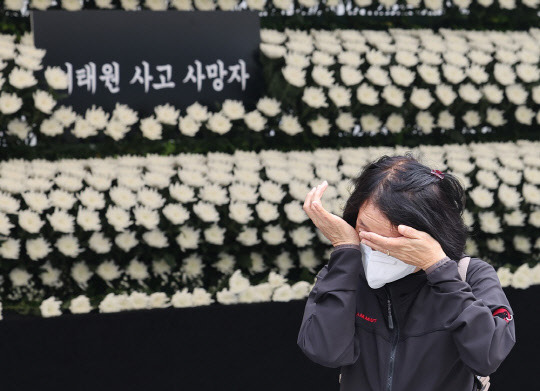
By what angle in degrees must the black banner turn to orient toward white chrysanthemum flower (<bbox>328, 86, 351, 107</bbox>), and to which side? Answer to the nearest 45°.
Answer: approximately 90° to its left

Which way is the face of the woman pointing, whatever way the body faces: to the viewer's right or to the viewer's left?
to the viewer's left

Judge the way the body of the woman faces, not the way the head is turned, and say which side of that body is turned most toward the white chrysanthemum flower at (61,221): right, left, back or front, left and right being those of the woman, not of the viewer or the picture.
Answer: right

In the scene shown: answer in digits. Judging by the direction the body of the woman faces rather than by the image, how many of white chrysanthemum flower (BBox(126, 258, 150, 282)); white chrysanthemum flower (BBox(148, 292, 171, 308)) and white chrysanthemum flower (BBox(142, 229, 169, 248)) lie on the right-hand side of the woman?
3

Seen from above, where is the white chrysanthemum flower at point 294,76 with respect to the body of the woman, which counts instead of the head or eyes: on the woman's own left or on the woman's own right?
on the woman's own right

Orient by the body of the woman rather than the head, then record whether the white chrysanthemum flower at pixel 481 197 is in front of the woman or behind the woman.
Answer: behind

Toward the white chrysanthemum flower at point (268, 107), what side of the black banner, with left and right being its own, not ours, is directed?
left

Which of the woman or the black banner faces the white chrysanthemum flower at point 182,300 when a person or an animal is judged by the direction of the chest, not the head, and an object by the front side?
the black banner

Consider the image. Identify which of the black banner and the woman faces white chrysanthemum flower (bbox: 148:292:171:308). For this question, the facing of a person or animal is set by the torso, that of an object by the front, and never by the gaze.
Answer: the black banner
